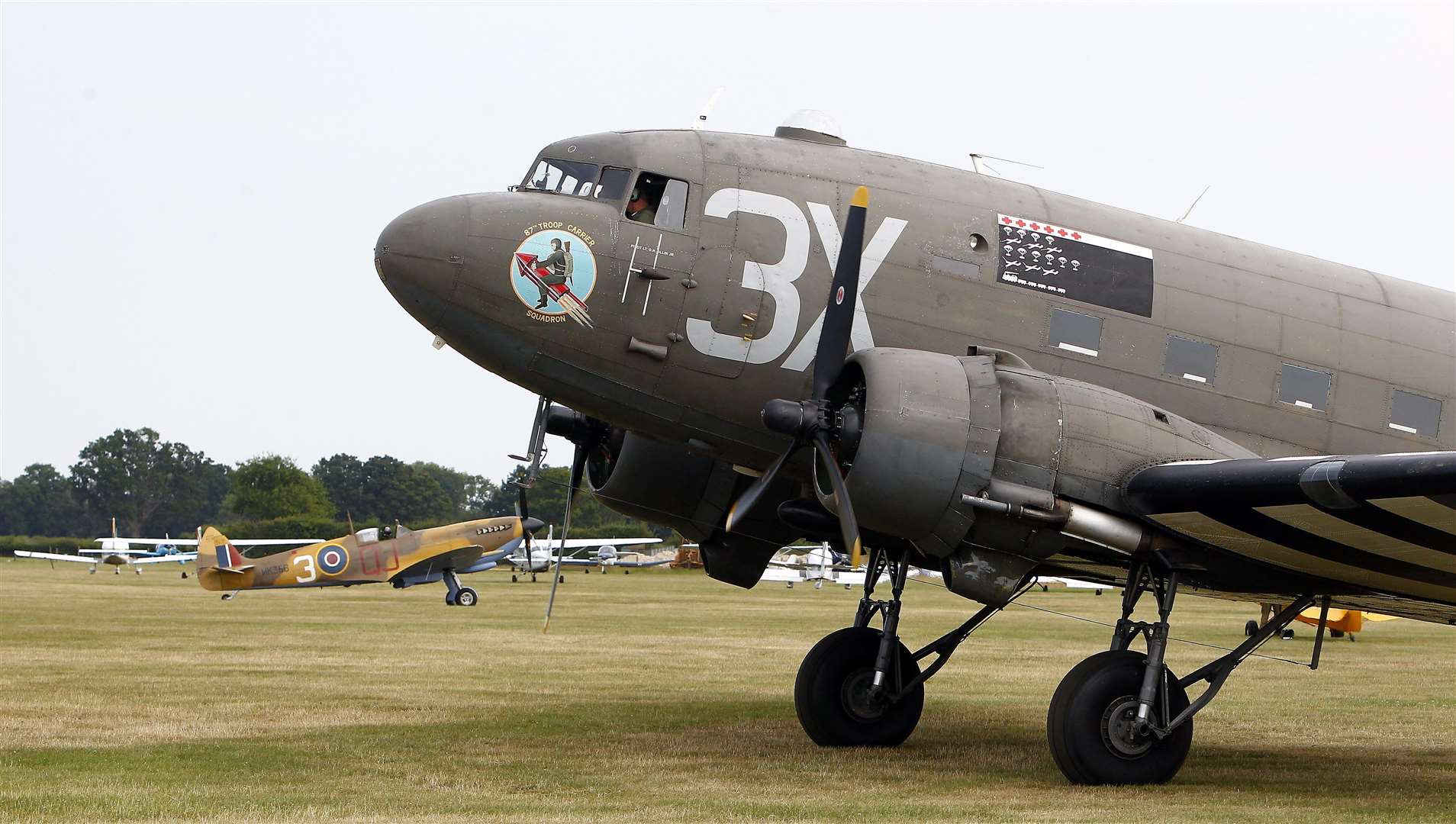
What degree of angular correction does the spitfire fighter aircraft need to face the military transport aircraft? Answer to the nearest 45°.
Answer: approximately 90° to its right

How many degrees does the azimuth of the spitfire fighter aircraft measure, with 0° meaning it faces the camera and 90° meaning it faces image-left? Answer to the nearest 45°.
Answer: approximately 270°

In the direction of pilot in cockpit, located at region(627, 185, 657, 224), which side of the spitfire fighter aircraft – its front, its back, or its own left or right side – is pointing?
right
